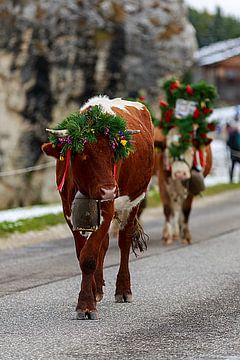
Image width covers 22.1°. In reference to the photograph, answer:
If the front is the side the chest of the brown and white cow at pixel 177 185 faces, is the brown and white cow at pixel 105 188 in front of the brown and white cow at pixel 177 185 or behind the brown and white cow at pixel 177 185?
in front
